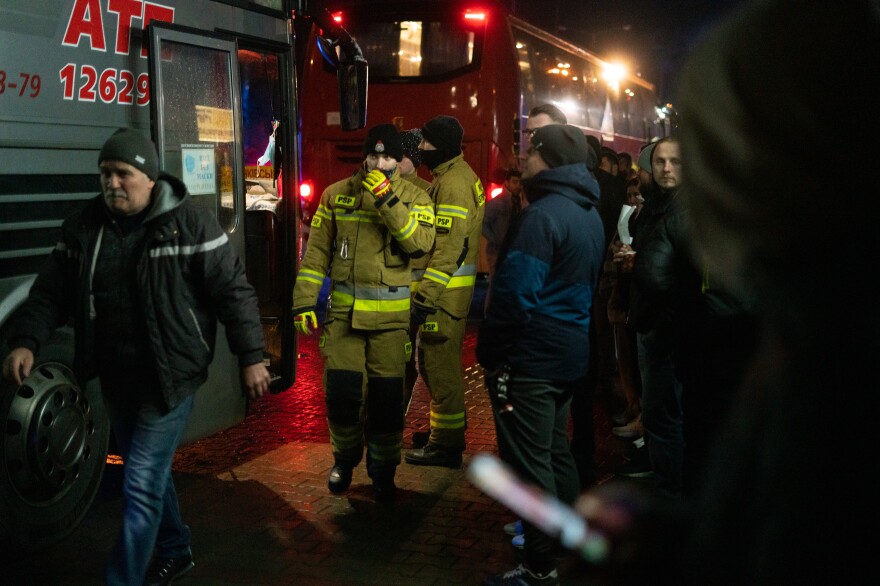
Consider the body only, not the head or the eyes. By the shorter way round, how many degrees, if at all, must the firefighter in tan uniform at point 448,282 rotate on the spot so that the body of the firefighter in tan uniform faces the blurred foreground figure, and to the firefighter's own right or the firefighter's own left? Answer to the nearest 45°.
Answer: approximately 90° to the firefighter's own left

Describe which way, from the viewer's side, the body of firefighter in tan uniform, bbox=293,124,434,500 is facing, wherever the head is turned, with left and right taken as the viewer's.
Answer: facing the viewer

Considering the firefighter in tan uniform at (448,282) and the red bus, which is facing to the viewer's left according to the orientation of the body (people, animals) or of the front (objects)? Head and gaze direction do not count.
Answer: the firefighter in tan uniform

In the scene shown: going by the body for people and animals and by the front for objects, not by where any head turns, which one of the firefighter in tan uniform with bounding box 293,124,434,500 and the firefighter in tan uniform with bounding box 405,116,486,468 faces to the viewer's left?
the firefighter in tan uniform with bounding box 405,116,486,468

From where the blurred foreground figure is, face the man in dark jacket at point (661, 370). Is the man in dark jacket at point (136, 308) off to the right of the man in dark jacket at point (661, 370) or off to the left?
left

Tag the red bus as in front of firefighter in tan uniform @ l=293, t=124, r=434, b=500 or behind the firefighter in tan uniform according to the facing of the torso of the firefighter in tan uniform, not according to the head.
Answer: behind

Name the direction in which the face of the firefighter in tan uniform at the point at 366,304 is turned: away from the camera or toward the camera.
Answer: toward the camera

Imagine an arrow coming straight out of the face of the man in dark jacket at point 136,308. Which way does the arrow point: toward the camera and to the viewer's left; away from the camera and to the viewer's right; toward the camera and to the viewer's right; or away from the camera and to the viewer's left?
toward the camera and to the viewer's left

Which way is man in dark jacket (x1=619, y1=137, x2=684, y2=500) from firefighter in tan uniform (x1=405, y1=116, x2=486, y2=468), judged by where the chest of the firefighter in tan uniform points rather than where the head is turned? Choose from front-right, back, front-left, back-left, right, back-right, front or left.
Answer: back-left

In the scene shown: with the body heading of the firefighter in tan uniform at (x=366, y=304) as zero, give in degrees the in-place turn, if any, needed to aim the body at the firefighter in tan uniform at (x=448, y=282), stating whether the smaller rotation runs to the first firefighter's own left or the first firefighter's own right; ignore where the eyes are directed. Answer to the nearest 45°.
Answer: approximately 135° to the first firefighter's own left
